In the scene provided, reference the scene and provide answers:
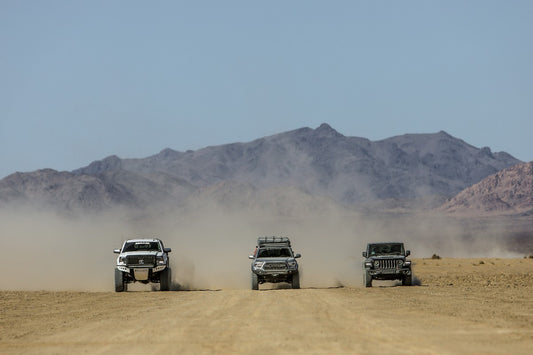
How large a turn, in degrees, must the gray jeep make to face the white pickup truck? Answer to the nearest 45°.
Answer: approximately 90° to its right

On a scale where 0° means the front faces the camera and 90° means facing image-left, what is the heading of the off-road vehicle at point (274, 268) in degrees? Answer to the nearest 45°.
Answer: approximately 0°

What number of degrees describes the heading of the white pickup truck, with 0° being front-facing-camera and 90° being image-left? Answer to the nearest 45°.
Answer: approximately 0°

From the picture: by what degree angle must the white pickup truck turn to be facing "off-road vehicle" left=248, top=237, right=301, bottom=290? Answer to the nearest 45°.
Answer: approximately 90° to its left

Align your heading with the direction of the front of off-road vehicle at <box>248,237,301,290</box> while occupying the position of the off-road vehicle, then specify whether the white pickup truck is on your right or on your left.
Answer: on your right

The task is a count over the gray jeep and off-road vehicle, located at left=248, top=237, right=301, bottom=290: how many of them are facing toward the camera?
2

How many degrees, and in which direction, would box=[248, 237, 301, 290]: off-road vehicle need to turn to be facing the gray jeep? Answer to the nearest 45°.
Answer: approximately 90° to its left

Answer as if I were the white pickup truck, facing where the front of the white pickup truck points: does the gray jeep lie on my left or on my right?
on my left

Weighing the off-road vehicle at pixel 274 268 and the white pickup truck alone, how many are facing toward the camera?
2

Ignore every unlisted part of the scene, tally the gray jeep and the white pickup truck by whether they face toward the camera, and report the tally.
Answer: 2
